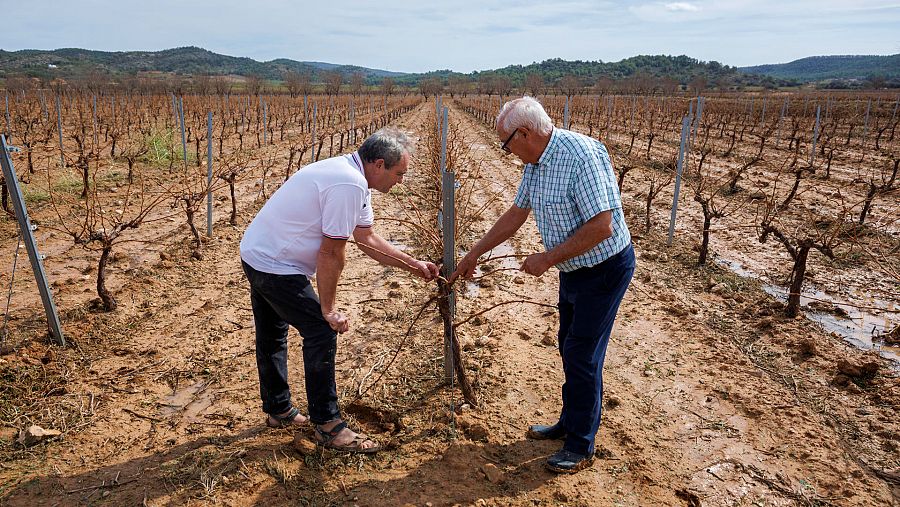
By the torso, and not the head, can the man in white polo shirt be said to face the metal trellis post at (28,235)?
no

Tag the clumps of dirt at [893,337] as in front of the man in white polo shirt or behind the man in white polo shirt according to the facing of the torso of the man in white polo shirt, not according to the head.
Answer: in front

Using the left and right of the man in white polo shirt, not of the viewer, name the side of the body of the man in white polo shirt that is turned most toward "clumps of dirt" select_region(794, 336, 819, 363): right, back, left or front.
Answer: front

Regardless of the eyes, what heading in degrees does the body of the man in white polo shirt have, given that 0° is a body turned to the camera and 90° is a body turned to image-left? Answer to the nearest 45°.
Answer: approximately 270°

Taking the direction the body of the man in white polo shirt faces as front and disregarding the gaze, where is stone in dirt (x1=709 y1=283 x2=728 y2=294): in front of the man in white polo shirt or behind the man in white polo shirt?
in front

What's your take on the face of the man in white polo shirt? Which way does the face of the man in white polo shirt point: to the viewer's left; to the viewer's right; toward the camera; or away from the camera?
to the viewer's right

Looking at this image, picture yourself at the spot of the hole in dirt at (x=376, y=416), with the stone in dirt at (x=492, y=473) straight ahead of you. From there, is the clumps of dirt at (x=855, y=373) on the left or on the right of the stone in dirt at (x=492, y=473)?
left

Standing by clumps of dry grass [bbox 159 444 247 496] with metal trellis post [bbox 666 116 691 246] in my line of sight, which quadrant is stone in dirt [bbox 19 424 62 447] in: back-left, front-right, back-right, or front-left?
back-left

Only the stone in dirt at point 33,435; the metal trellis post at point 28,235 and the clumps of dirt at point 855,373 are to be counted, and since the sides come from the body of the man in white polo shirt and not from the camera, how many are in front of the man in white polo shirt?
1

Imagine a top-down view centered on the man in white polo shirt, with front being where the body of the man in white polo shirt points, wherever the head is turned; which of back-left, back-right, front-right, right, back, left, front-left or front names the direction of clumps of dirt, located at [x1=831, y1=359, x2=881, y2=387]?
front

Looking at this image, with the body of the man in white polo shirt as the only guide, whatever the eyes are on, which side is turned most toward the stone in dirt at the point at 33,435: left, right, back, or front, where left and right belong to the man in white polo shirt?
back

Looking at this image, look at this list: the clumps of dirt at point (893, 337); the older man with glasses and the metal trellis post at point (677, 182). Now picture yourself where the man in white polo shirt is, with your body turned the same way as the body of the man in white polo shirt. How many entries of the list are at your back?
0

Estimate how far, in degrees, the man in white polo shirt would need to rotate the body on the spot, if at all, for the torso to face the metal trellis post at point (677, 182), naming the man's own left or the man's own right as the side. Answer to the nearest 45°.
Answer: approximately 45° to the man's own left

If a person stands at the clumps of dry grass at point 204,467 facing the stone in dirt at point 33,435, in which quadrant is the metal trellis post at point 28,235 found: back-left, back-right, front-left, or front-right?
front-right

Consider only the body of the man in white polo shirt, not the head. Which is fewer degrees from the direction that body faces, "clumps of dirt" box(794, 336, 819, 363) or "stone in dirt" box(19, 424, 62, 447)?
the clumps of dirt

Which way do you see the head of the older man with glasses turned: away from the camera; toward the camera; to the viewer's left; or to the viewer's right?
to the viewer's left
